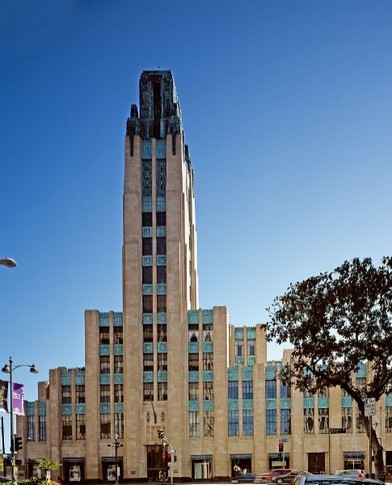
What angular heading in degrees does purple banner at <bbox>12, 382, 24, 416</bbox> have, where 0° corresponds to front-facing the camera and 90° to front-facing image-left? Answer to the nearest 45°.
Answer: approximately 0°

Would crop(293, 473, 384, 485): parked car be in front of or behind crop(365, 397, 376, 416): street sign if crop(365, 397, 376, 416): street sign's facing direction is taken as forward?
in front

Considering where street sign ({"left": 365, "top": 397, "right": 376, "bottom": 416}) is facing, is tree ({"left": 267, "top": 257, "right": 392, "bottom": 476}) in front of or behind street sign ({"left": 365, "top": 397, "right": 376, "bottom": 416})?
behind

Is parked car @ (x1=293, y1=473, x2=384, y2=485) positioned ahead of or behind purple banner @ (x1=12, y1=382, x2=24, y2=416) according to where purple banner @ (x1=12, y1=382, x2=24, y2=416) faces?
ahead

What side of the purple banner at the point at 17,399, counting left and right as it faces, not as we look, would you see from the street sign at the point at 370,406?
left
